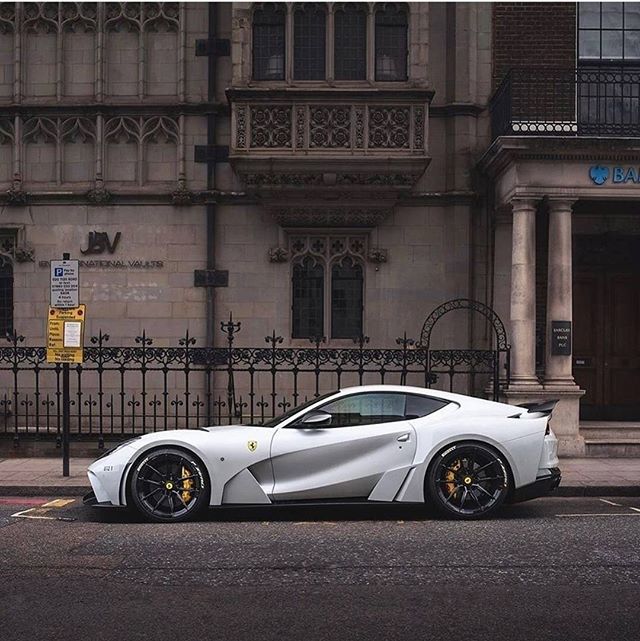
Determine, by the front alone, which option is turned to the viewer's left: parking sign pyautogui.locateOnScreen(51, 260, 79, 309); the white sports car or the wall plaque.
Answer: the white sports car

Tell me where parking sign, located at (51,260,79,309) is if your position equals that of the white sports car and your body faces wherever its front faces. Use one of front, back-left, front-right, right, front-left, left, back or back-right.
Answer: front-right

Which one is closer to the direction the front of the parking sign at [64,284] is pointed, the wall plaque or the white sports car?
the white sports car

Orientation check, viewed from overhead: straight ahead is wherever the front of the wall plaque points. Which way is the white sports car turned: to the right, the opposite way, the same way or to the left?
to the right

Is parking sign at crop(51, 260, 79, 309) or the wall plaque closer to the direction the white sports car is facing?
the parking sign

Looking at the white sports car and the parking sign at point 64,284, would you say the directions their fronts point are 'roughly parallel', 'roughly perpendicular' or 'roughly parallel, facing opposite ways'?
roughly perpendicular

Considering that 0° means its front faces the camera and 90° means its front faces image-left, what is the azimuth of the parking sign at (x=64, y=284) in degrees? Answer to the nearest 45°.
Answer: approximately 0°

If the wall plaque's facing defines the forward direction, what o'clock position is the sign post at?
The sign post is roughly at 2 o'clock from the wall plaque.

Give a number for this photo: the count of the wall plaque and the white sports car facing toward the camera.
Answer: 1

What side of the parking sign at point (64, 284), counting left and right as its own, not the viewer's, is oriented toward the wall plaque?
left

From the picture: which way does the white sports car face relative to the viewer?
to the viewer's left

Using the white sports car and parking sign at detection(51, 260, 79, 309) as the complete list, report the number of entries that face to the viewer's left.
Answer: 1

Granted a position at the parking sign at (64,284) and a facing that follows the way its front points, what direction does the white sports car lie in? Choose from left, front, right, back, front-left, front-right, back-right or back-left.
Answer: front-left

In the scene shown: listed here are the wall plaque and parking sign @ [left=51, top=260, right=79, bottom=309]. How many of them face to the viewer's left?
0

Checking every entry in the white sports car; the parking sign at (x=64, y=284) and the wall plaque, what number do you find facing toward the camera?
2
